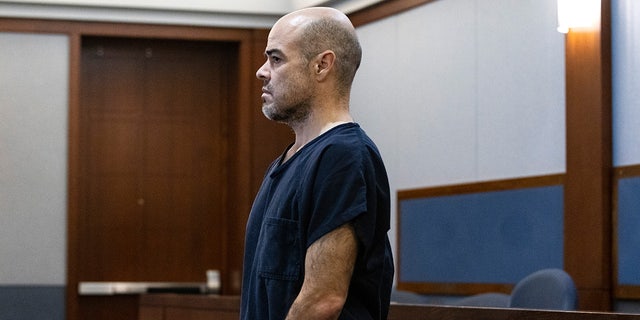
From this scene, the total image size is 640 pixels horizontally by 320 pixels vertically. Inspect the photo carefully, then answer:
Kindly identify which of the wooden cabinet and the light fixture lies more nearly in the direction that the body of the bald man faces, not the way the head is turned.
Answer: the wooden cabinet

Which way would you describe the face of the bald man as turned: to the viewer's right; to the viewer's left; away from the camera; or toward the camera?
to the viewer's left

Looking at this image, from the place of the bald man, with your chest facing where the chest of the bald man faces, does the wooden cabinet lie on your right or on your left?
on your right

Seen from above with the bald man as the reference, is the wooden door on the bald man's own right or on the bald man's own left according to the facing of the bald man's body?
on the bald man's own right

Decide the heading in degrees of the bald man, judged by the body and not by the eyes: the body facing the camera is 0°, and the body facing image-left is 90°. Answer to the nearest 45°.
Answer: approximately 90°

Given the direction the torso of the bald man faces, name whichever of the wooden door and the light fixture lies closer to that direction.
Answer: the wooden door
